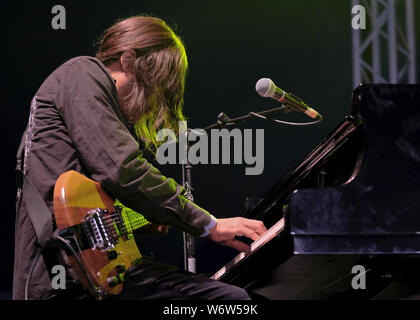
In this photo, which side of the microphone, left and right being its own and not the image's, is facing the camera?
left

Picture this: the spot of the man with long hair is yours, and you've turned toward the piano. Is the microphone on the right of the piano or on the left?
left

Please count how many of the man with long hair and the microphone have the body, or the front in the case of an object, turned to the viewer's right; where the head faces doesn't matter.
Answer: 1

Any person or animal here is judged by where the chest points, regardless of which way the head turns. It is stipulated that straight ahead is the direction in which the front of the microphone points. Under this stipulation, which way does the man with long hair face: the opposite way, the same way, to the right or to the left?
the opposite way

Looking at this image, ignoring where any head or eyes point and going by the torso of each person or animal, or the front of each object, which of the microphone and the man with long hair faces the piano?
the man with long hair

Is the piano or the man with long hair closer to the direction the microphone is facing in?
the man with long hair

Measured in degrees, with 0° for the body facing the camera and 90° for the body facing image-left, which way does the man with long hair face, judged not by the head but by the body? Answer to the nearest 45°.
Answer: approximately 270°

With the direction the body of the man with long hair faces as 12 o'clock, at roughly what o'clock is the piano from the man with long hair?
The piano is roughly at 12 o'clock from the man with long hair.

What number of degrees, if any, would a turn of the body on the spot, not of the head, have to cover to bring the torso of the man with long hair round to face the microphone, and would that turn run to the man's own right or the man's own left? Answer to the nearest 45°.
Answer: approximately 45° to the man's own left

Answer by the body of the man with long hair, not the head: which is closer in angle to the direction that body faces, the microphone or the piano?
the piano

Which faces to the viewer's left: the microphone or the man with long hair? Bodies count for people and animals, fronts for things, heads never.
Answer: the microphone
